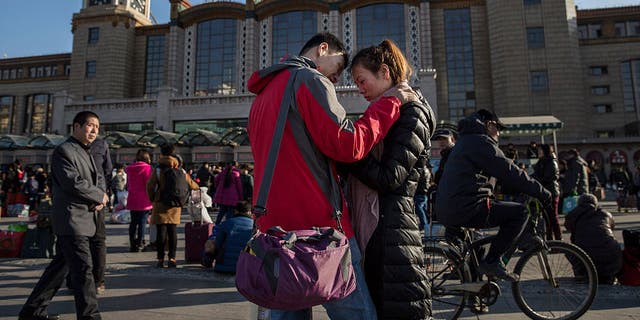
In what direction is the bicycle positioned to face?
to the viewer's right

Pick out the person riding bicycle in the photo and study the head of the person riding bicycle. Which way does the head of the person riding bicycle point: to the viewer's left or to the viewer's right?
to the viewer's right

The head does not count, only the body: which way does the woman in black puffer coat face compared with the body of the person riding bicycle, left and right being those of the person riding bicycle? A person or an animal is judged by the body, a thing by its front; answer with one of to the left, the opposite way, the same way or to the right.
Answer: the opposite way

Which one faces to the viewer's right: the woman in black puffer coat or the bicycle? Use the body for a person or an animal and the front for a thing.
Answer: the bicycle

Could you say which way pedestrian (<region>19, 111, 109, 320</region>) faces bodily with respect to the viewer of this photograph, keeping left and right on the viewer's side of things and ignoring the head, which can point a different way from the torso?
facing to the right of the viewer

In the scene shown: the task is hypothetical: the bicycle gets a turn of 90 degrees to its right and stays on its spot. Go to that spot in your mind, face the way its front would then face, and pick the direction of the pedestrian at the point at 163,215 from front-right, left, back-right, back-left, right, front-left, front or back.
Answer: right

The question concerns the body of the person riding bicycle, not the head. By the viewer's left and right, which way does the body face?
facing to the right of the viewer

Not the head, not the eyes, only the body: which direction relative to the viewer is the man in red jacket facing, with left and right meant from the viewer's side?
facing to the right of the viewer

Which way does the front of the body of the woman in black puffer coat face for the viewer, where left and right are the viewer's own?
facing to the left of the viewer

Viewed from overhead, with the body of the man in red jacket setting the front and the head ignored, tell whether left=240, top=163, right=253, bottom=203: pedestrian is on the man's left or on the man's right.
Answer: on the man's left

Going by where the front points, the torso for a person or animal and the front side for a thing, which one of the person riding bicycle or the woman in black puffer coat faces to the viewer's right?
the person riding bicycle

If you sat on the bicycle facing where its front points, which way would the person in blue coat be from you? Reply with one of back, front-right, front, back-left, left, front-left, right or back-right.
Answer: back

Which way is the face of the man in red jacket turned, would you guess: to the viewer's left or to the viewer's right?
to the viewer's right
